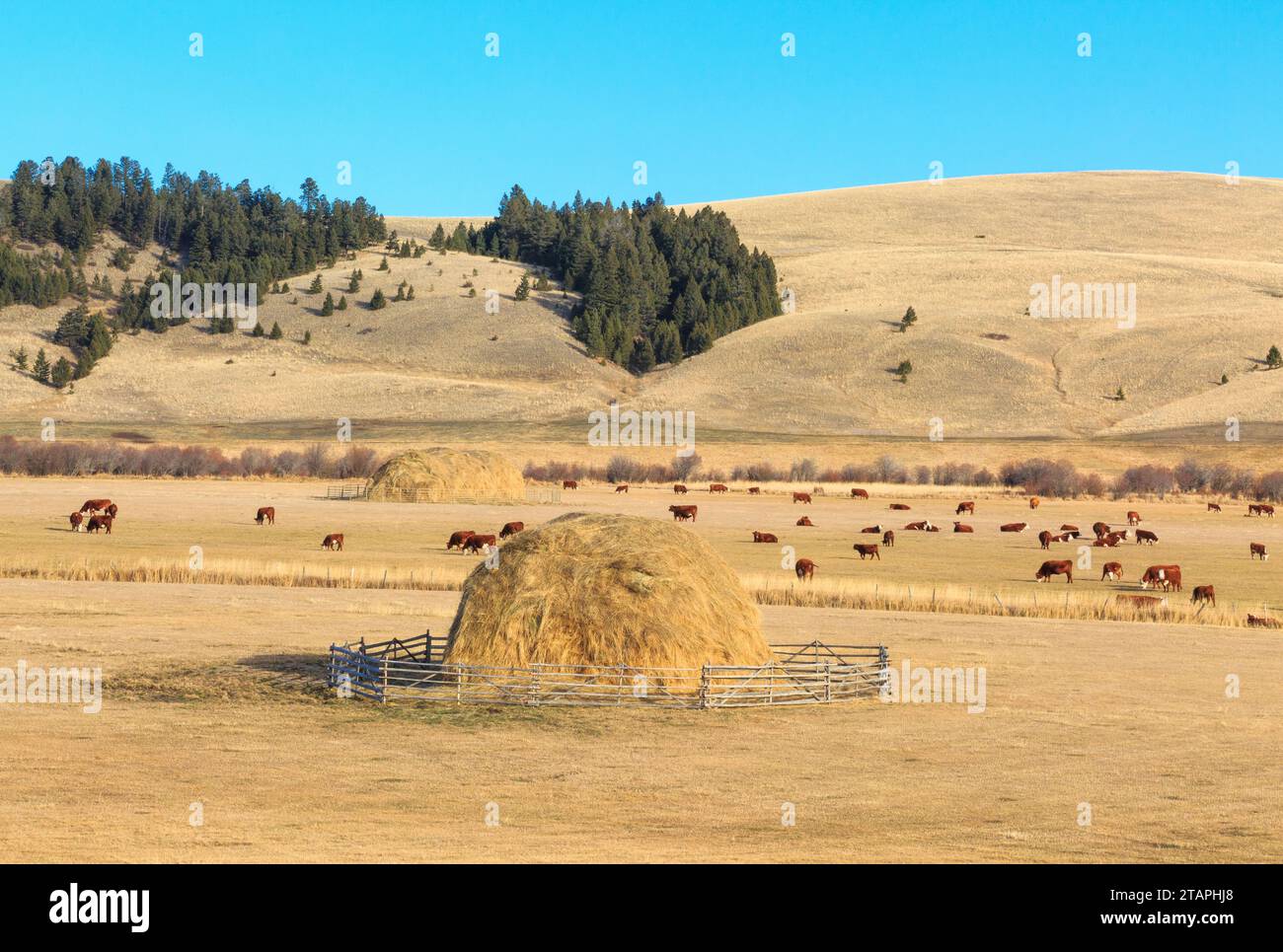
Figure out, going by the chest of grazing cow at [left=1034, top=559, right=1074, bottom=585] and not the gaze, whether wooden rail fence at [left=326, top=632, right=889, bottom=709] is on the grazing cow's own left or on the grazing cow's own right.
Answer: on the grazing cow's own left

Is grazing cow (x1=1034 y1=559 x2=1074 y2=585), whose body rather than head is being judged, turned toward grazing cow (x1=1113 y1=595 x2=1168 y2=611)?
no

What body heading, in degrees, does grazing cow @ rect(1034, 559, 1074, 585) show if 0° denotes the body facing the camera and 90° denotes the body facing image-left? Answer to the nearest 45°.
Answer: approximately 90°

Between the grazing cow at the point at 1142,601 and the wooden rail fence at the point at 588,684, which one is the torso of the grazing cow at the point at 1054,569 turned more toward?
the wooden rail fence

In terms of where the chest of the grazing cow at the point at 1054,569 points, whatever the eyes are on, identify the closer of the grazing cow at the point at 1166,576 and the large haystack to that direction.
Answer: the large haystack

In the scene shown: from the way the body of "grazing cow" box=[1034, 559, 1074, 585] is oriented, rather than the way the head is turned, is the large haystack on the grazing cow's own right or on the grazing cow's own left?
on the grazing cow's own left

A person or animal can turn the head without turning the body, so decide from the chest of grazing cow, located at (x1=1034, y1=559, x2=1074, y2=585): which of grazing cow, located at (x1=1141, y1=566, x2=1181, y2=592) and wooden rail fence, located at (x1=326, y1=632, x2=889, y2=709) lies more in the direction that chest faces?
the wooden rail fence

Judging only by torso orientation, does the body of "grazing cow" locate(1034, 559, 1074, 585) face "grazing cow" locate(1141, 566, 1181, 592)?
no
